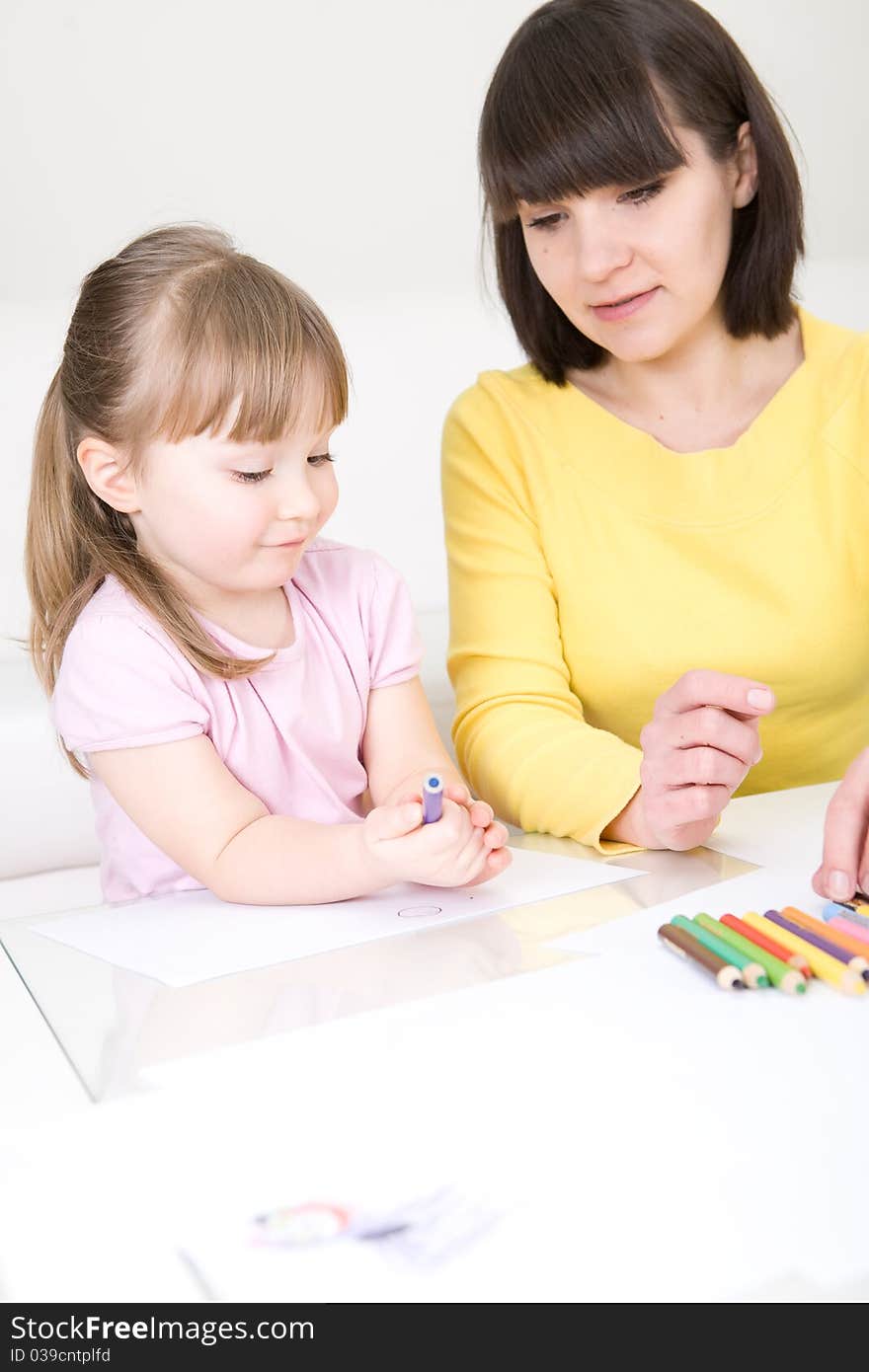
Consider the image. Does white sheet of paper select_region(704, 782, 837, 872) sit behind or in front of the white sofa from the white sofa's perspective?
in front

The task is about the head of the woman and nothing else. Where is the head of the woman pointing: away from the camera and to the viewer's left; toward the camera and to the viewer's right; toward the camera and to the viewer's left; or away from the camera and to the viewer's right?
toward the camera and to the viewer's left

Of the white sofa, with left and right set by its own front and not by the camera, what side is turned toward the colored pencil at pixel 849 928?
front

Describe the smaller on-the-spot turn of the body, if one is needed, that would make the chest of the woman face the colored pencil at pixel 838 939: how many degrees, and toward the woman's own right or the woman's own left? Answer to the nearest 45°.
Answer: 0° — they already face it

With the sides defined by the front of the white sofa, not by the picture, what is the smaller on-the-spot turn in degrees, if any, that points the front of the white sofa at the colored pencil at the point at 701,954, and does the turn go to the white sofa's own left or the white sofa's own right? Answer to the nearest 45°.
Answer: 0° — it already faces it

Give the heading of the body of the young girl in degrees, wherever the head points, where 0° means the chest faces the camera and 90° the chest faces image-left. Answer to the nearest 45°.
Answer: approximately 315°
